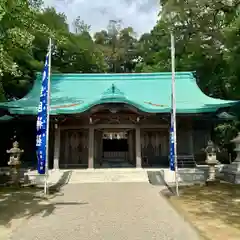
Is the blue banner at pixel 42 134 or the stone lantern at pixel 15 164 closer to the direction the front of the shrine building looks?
the blue banner

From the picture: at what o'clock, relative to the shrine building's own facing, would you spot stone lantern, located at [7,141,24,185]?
The stone lantern is roughly at 2 o'clock from the shrine building.

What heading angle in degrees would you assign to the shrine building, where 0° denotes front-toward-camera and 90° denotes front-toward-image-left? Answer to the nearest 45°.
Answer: approximately 0°

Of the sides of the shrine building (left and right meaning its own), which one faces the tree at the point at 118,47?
back

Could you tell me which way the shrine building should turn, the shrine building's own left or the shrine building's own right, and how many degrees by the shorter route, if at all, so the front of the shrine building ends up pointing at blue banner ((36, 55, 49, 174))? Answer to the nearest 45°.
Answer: approximately 45° to the shrine building's own right

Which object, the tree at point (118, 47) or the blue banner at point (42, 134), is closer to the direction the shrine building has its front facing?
the blue banner

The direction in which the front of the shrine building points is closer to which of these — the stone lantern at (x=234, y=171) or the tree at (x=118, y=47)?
the stone lantern

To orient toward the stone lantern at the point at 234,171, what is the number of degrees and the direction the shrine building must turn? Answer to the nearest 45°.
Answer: approximately 45° to its left
